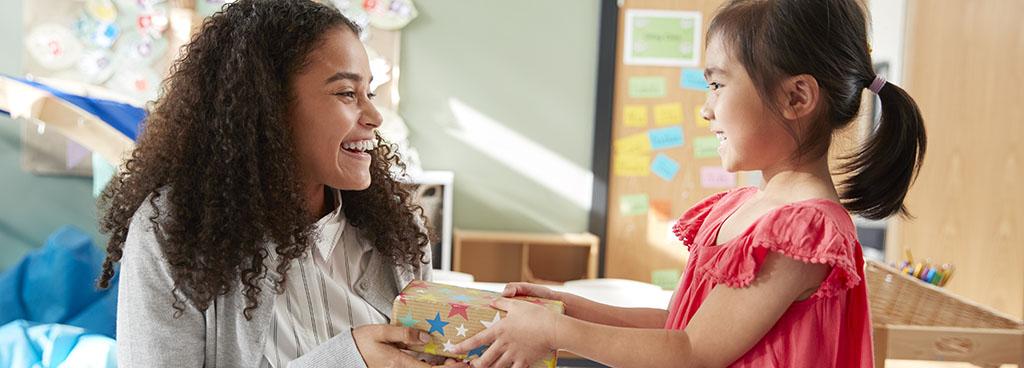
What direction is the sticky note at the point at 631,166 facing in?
toward the camera

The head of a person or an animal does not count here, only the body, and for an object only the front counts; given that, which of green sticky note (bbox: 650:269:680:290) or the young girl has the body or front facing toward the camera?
the green sticky note

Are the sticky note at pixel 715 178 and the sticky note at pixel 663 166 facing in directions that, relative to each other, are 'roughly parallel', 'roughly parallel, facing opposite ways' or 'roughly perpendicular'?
roughly parallel

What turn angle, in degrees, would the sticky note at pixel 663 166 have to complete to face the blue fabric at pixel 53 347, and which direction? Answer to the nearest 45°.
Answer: approximately 45° to its right

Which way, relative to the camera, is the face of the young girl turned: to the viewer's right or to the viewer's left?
to the viewer's left

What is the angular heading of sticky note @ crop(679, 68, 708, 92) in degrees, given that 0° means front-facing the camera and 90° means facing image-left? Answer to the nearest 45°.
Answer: approximately 0°

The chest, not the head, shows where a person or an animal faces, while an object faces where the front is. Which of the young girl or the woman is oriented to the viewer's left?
the young girl

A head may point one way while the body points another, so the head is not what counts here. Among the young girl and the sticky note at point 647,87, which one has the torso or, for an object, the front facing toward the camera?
the sticky note

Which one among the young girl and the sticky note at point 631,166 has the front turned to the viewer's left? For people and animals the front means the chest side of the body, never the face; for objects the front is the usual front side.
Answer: the young girl

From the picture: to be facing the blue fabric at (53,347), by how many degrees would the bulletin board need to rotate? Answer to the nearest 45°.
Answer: approximately 45° to its right

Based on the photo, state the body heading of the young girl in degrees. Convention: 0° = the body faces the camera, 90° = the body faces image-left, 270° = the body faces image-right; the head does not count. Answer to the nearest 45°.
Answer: approximately 90°

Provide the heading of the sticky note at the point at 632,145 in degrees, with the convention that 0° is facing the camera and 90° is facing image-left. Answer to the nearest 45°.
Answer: approximately 0°

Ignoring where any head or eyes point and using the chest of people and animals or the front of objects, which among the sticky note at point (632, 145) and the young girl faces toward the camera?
the sticky note

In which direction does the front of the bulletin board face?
toward the camera
